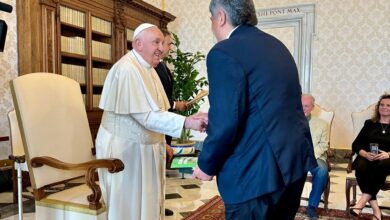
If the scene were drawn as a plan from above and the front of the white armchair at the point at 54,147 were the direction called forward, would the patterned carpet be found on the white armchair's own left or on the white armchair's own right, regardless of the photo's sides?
on the white armchair's own left

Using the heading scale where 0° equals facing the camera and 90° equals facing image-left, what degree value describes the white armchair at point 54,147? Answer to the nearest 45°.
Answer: approximately 315°

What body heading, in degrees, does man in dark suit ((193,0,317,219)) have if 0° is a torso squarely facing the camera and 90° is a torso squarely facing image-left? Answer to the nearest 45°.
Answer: approximately 135°

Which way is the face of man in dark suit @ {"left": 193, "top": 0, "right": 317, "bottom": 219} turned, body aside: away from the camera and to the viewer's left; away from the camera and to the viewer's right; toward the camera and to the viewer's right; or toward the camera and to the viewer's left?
away from the camera and to the viewer's left

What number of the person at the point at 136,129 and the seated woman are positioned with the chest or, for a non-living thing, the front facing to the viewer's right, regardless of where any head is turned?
1

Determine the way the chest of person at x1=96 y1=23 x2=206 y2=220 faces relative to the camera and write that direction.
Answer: to the viewer's right
